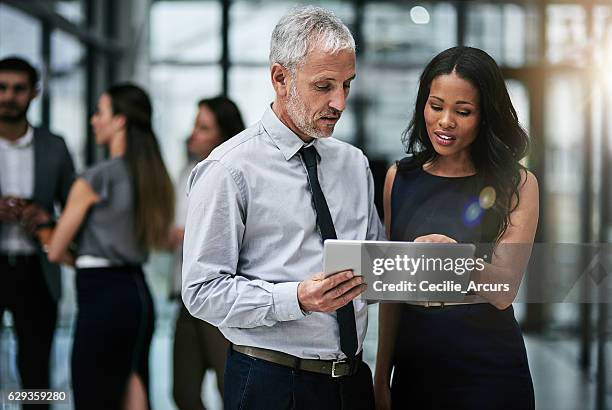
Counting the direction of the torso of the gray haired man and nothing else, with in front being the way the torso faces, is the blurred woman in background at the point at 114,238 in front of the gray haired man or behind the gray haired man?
behind

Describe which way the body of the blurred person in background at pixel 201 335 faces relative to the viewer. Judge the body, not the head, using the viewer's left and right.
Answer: facing to the left of the viewer

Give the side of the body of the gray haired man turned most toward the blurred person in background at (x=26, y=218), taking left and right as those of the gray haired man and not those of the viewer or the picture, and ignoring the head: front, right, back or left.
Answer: back

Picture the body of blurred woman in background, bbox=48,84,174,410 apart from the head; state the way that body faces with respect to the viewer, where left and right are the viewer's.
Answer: facing away from the viewer and to the left of the viewer

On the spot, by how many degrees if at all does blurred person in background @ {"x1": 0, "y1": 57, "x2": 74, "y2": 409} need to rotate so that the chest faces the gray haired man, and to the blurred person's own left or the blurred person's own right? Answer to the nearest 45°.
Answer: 0° — they already face them

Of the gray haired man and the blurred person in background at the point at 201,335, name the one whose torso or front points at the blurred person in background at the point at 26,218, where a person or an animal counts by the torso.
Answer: the blurred person in background at the point at 201,335

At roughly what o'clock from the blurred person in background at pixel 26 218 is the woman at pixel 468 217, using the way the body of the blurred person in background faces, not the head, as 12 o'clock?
The woman is roughly at 11 o'clock from the blurred person in background.

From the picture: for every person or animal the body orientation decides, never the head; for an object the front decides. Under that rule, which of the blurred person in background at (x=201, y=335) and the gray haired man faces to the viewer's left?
the blurred person in background

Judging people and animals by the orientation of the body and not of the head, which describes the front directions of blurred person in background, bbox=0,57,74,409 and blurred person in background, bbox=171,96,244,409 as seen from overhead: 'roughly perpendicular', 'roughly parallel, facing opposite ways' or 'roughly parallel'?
roughly perpendicular

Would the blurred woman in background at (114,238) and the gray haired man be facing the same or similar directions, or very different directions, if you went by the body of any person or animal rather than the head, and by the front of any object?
very different directions

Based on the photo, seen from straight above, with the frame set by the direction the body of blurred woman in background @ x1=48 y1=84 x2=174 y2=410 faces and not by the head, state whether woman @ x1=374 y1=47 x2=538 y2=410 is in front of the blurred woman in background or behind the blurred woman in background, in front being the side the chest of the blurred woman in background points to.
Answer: behind
